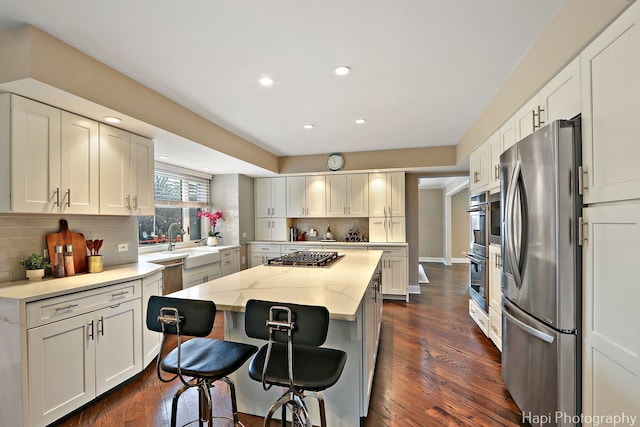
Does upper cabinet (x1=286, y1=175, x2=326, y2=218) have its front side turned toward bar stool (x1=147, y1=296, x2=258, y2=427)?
yes

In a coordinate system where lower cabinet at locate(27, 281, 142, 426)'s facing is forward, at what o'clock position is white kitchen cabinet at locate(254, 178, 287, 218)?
The white kitchen cabinet is roughly at 9 o'clock from the lower cabinet.

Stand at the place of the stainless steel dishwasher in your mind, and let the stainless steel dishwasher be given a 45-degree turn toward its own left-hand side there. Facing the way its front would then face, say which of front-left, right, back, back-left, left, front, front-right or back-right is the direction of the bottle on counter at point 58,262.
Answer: back-right

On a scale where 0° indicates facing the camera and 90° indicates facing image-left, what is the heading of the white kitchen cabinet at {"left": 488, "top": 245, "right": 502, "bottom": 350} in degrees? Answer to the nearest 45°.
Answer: approximately 90°

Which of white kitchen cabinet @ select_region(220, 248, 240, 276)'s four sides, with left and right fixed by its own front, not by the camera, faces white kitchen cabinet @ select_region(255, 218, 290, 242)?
left

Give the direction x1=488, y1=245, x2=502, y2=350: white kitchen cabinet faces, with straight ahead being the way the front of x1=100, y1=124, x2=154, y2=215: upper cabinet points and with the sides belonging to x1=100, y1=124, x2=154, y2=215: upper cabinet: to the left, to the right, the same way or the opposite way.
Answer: the opposite way

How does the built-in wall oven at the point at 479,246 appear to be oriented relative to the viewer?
to the viewer's left

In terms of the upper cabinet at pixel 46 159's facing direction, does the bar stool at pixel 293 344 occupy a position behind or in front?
in front

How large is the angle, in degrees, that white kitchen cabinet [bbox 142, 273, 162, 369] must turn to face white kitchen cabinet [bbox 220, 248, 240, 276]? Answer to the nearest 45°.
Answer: approximately 90° to its left

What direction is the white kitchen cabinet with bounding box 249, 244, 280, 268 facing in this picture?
toward the camera

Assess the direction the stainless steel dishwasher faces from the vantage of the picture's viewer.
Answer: facing the viewer and to the right of the viewer

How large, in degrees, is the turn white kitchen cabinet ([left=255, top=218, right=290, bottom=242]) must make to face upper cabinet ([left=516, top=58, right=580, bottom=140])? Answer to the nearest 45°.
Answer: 0° — it already faces it

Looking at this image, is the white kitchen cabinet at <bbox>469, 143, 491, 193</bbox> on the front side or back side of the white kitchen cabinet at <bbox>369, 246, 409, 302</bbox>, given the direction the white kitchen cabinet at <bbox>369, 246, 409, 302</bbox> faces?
on the front side

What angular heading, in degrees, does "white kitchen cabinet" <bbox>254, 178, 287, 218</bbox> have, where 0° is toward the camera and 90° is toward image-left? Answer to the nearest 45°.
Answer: approximately 0°
